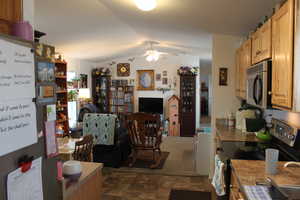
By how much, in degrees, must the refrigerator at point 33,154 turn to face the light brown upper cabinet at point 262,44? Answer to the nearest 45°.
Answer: approximately 45° to its left

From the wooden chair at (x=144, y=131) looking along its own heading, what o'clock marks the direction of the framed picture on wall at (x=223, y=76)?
The framed picture on wall is roughly at 4 o'clock from the wooden chair.

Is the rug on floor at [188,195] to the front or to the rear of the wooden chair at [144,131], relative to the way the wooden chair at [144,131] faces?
to the rear

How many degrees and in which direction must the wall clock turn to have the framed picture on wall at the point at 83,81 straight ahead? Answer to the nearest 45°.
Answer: approximately 45° to its right

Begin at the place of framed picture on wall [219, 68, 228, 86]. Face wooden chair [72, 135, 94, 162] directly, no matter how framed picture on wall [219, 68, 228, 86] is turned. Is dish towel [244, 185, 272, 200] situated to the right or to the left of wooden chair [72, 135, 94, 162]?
left

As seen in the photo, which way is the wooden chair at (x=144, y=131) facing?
away from the camera

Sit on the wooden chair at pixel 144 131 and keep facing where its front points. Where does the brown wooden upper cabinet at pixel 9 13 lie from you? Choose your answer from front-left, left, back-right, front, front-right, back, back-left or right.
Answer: back

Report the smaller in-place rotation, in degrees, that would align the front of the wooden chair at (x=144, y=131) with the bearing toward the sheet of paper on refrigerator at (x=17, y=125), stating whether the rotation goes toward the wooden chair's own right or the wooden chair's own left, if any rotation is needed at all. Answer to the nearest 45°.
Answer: approximately 180°

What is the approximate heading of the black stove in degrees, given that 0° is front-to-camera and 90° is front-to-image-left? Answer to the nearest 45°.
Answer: approximately 45°

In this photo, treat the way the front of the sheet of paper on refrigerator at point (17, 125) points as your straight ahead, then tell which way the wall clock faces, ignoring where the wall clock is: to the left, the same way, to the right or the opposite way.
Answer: to the right

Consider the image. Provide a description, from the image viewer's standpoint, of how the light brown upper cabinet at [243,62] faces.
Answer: facing to the left of the viewer

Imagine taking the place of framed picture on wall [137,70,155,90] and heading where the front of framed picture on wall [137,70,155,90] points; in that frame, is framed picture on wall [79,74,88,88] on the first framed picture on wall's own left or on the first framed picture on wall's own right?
on the first framed picture on wall's own right
